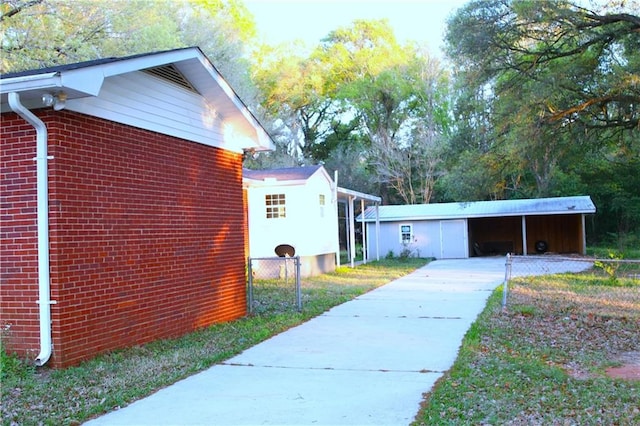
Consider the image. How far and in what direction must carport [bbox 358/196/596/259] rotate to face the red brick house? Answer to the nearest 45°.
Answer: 0° — it already faces it

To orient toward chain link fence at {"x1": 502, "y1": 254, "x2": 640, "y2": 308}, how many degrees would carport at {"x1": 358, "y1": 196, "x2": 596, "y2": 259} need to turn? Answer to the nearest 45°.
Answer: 0° — it already faces it

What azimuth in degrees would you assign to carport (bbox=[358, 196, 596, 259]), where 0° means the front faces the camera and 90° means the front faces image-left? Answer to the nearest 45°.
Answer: approximately 0°

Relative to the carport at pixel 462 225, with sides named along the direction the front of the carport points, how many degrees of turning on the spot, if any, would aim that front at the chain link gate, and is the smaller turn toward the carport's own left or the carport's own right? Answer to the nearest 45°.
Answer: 0° — it already faces it

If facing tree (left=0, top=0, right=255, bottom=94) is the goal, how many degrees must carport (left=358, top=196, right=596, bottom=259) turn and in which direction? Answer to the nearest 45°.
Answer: approximately 45° to its right
